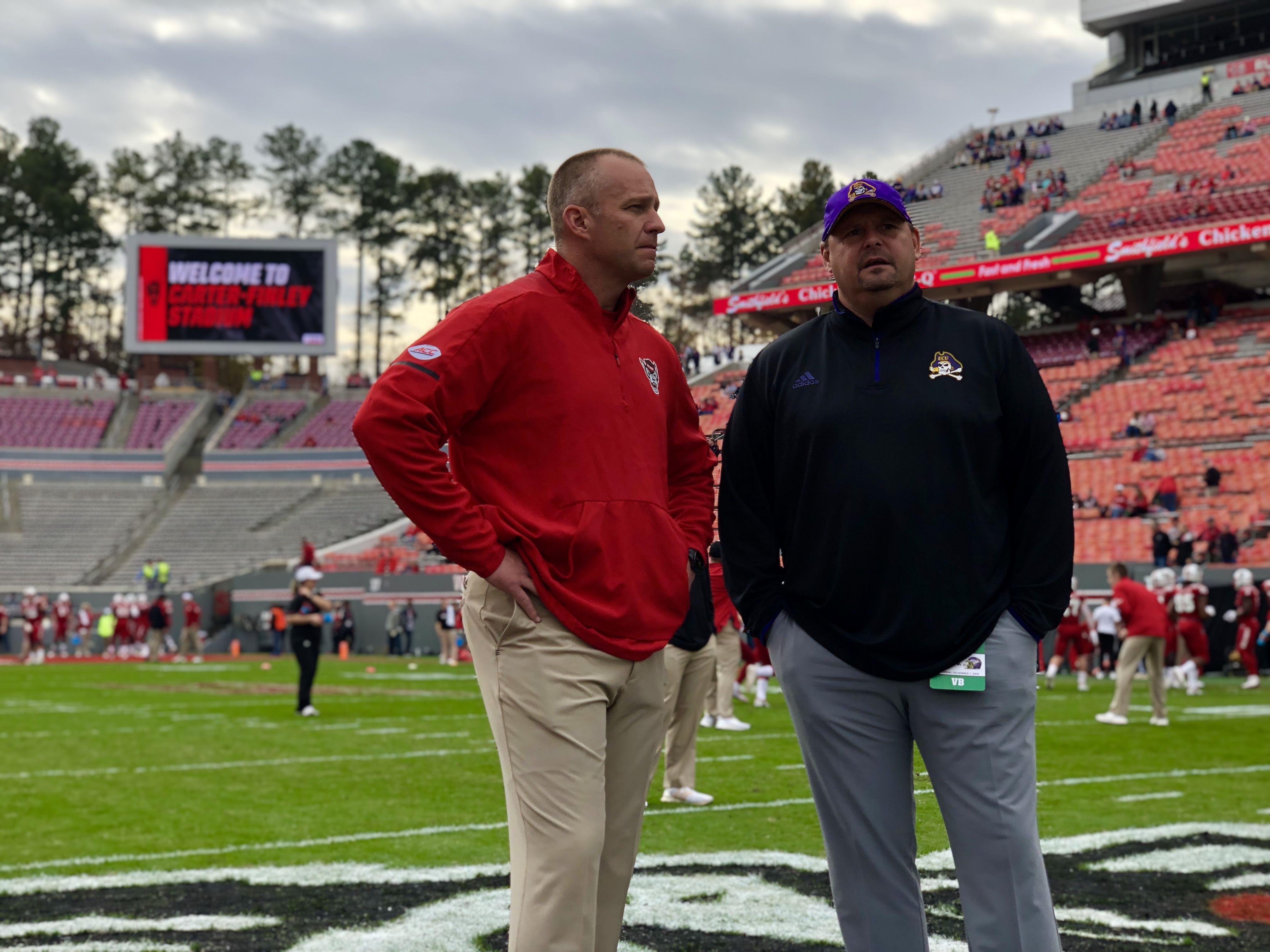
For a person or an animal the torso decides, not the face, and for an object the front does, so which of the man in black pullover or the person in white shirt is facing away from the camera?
the person in white shirt

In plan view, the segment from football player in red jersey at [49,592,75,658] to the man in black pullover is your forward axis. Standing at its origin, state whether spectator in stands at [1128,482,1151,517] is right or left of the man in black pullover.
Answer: left

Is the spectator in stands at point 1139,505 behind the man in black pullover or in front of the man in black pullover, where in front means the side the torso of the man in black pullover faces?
behind
